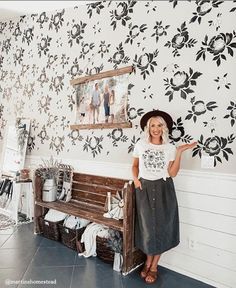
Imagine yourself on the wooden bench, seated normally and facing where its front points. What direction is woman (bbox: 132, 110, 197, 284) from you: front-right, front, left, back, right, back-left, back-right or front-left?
left

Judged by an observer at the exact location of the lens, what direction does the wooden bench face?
facing the viewer and to the left of the viewer

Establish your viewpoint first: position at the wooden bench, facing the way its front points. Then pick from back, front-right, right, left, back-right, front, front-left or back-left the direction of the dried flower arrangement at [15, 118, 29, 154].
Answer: right

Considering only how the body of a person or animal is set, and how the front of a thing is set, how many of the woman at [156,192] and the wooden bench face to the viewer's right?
0
